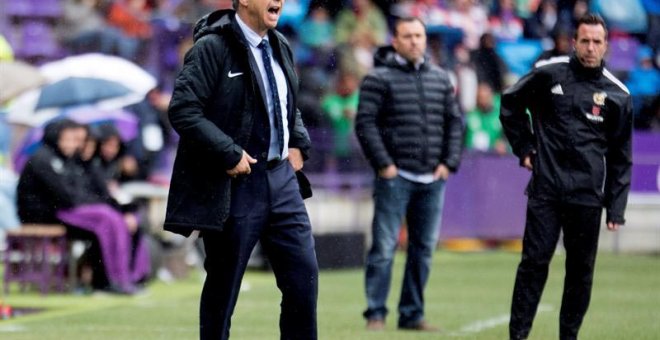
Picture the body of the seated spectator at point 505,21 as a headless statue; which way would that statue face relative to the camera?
toward the camera

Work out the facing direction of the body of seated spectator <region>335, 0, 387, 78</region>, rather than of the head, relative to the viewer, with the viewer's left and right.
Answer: facing the viewer

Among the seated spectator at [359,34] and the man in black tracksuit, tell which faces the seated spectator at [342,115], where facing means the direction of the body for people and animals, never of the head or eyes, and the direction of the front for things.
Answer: the seated spectator at [359,34]

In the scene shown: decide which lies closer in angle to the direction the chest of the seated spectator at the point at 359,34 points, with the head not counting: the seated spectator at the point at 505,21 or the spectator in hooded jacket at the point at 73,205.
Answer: the spectator in hooded jacket

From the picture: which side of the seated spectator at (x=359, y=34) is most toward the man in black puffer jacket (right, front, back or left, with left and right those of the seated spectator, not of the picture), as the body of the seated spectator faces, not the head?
front

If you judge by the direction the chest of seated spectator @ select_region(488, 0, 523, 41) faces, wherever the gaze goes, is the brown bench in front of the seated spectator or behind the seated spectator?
in front

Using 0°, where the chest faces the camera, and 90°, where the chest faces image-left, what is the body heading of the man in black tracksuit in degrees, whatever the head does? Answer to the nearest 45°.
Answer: approximately 0°

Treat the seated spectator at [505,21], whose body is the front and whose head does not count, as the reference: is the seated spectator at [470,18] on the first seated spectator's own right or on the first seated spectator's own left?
on the first seated spectator's own right

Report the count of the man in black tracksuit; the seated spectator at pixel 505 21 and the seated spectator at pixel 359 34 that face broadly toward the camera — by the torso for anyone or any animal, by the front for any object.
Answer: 3

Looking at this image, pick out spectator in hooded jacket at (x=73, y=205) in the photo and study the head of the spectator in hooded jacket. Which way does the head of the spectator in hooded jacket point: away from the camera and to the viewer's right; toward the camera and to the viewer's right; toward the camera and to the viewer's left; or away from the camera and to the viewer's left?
toward the camera and to the viewer's right

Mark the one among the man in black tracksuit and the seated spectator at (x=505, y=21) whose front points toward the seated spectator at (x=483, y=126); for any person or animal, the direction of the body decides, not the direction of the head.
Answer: the seated spectator at (x=505, y=21)
